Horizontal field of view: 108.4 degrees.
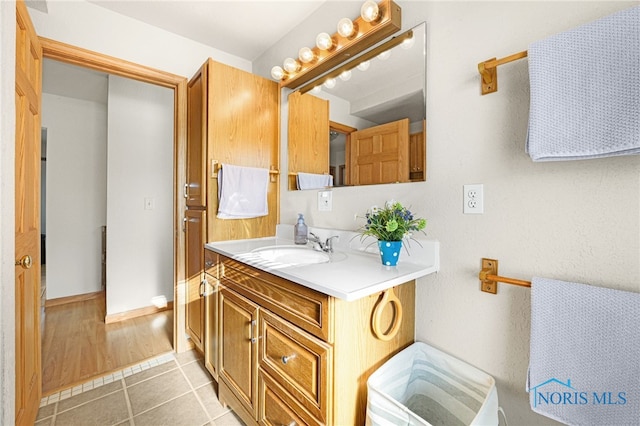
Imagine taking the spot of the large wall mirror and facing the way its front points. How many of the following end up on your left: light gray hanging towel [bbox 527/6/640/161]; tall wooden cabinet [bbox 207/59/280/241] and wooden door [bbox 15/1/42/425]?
1

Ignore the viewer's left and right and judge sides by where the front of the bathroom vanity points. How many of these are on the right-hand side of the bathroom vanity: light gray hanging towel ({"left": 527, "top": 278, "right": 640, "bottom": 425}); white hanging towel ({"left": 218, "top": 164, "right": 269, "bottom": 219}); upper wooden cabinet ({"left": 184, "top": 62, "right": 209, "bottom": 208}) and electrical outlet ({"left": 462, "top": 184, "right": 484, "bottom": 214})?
2

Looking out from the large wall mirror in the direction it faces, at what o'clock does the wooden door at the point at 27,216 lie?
The wooden door is roughly at 1 o'clock from the large wall mirror.

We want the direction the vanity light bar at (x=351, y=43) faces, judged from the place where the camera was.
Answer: facing the viewer and to the left of the viewer
